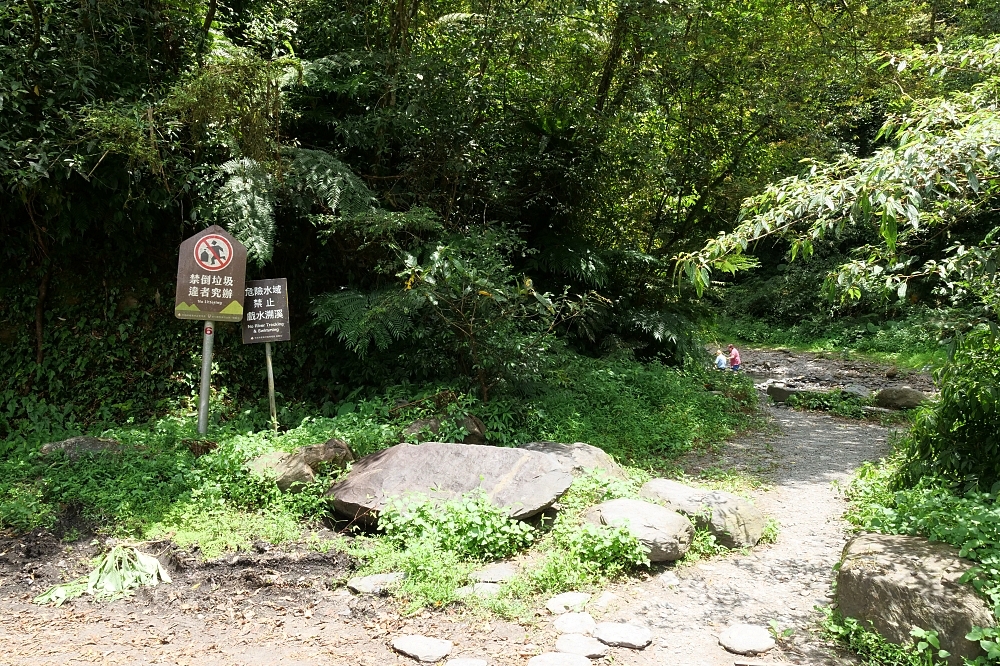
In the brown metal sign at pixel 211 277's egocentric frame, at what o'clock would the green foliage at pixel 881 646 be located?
The green foliage is roughly at 11 o'clock from the brown metal sign.

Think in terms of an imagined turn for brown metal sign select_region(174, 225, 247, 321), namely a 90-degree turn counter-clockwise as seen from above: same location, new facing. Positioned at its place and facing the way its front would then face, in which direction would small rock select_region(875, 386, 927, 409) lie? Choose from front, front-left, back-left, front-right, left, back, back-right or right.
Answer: front

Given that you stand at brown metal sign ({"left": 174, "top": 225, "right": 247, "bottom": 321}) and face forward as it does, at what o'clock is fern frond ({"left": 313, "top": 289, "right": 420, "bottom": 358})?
The fern frond is roughly at 9 o'clock from the brown metal sign.

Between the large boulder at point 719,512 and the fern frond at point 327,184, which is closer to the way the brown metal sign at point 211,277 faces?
the large boulder

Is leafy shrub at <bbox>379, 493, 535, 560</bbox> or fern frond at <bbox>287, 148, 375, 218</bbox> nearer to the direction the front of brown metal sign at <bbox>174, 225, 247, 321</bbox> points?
the leafy shrub

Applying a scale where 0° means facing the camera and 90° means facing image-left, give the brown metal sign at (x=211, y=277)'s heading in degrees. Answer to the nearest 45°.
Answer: approximately 0°

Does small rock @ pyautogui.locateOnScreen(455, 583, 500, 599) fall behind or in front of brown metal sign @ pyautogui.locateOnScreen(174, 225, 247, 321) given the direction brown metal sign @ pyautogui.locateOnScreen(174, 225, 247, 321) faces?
in front

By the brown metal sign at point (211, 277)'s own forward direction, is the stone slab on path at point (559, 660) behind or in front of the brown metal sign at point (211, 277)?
in front

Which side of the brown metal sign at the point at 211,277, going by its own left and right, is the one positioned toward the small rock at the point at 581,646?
front

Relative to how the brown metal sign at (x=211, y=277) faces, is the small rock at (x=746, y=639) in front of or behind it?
in front
